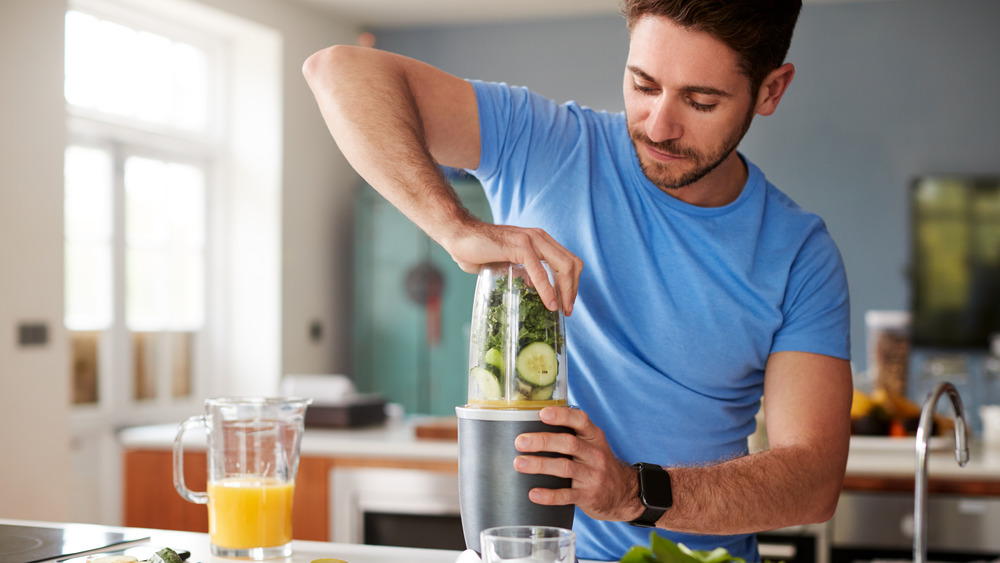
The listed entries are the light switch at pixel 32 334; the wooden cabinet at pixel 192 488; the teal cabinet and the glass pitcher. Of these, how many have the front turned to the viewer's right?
1

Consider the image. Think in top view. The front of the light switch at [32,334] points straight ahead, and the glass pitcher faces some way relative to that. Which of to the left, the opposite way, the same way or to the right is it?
to the left

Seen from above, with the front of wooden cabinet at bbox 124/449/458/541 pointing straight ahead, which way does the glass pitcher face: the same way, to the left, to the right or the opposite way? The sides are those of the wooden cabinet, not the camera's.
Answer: to the left

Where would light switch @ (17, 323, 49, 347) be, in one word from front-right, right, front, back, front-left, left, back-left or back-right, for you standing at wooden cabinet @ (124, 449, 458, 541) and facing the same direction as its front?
back-right

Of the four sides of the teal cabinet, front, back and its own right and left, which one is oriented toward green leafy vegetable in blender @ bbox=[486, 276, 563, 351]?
front

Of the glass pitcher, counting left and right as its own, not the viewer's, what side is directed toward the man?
front

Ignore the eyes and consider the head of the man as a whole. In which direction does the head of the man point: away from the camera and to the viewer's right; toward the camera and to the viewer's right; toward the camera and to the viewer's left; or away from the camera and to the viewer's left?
toward the camera and to the viewer's left

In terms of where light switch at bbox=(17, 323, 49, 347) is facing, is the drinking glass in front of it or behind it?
in front

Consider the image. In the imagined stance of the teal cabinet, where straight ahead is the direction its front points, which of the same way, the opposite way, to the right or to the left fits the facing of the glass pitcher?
to the left

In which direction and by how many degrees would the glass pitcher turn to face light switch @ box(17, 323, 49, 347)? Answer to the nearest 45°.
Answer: approximately 90° to its left

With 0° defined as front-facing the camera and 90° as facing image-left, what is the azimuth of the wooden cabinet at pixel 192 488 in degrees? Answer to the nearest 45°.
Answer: approximately 0°

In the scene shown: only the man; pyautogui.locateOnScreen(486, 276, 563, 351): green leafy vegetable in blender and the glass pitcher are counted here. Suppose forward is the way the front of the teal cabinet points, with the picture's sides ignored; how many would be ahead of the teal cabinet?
3
